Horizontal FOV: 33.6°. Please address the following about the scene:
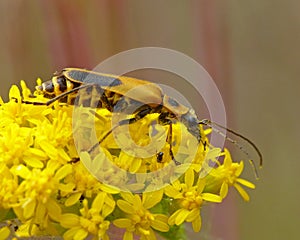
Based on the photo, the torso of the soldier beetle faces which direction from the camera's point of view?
to the viewer's right
